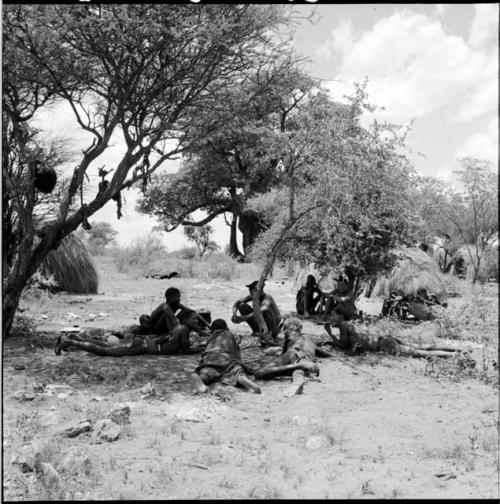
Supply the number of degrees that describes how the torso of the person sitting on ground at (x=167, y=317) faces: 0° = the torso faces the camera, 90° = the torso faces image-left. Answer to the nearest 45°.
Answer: approximately 315°

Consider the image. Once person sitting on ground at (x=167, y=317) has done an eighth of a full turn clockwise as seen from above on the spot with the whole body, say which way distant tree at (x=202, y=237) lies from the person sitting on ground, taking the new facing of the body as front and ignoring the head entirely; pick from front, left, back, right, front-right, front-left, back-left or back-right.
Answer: back

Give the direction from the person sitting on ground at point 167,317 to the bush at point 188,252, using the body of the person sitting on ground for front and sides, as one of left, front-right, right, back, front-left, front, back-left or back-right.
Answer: back-left

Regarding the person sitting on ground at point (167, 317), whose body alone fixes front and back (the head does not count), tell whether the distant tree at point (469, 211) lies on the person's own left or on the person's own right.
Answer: on the person's own left

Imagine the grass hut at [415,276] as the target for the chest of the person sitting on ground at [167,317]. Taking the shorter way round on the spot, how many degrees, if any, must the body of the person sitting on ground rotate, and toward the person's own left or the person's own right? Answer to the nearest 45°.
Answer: approximately 90° to the person's own left

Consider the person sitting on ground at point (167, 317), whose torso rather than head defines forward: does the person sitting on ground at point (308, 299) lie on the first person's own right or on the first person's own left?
on the first person's own left

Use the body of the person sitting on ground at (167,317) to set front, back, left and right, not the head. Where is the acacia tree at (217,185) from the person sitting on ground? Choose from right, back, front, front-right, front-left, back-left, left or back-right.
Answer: back-left

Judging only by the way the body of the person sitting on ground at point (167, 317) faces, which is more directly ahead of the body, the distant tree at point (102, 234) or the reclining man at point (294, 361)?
the reclining man

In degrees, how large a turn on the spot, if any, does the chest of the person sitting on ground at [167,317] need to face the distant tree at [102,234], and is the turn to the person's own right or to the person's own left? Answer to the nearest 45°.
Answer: approximately 135° to the person's own left
